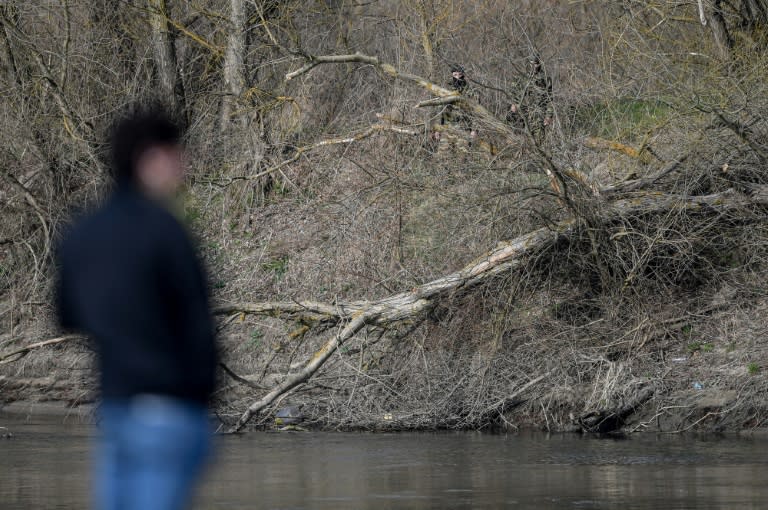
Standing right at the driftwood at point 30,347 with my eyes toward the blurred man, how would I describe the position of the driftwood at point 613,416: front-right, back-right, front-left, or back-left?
front-left

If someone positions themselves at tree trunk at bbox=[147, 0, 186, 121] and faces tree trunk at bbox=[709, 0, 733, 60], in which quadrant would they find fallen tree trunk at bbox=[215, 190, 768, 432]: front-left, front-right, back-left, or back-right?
front-right

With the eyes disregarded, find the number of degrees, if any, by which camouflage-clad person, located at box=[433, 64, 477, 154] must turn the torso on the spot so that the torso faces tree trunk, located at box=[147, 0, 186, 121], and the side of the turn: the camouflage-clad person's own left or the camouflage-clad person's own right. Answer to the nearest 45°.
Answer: approximately 135° to the camouflage-clad person's own right

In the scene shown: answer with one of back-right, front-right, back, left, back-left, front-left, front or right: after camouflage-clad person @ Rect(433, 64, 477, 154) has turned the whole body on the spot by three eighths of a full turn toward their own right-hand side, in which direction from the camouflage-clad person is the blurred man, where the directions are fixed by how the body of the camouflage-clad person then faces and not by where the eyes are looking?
back-left

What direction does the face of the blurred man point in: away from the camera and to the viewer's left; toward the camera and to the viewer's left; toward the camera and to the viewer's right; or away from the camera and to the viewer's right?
toward the camera and to the viewer's right

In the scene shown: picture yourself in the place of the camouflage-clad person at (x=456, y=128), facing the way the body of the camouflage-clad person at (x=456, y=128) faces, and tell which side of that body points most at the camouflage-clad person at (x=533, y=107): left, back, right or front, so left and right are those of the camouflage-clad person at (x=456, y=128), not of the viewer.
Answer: left

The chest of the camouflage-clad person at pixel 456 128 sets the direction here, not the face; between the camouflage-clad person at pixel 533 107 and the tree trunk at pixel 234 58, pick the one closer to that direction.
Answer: the camouflage-clad person

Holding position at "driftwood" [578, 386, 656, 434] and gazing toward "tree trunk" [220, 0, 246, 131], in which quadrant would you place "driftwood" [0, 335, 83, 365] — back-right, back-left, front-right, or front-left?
front-left

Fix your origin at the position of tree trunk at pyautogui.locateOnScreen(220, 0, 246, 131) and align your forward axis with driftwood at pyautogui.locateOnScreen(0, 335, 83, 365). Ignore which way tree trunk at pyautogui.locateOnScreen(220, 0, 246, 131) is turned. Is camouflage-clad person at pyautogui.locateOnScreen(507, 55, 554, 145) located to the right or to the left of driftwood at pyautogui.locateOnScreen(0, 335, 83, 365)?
left

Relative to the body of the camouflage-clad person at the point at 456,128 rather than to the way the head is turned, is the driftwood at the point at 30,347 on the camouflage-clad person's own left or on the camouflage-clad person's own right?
on the camouflage-clad person's own right

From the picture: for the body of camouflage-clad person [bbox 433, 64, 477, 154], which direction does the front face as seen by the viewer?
toward the camera

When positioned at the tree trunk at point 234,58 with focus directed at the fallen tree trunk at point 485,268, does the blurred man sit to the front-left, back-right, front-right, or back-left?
front-right
